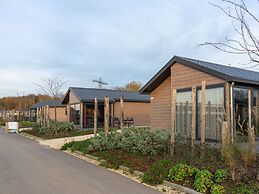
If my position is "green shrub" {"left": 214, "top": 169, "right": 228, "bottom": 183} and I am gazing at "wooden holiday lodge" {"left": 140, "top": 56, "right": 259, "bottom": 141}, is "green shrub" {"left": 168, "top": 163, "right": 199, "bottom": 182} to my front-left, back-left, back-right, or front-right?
front-left

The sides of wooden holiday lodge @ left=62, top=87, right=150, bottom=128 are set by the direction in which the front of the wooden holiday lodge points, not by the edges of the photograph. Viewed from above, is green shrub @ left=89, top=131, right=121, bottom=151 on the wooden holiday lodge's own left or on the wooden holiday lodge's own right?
on the wooden holiday lodge's own left

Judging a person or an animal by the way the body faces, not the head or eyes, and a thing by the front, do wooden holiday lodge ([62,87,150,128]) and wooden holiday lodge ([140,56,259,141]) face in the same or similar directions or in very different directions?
same or similar directions

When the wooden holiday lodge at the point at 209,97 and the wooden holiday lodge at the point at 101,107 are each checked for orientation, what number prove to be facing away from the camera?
0

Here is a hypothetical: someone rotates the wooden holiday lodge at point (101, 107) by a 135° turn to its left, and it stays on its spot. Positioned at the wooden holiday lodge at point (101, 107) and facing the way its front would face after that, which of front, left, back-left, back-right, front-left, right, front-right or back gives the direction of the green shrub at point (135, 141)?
right

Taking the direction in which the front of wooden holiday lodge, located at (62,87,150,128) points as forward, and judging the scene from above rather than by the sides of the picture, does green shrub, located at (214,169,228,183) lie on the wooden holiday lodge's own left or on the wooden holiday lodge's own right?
on the wooden holiday lodge's own left

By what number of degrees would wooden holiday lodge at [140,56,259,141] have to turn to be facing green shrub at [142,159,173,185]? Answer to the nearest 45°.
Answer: approximately 45° to its left

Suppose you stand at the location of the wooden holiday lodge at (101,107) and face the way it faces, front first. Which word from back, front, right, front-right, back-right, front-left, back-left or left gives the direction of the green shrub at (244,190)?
front-left

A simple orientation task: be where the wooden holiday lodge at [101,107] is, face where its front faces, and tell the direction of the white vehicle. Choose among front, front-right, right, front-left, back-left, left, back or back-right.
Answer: front-right

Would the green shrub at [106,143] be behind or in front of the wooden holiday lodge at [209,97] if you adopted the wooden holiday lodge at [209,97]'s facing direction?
in front

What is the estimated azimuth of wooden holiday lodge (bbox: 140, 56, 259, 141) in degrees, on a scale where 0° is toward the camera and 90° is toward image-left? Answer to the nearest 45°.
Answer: approximately 45°

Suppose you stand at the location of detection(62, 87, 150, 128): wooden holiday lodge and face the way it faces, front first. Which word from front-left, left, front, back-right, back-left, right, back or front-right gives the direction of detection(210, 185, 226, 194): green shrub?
front-left
